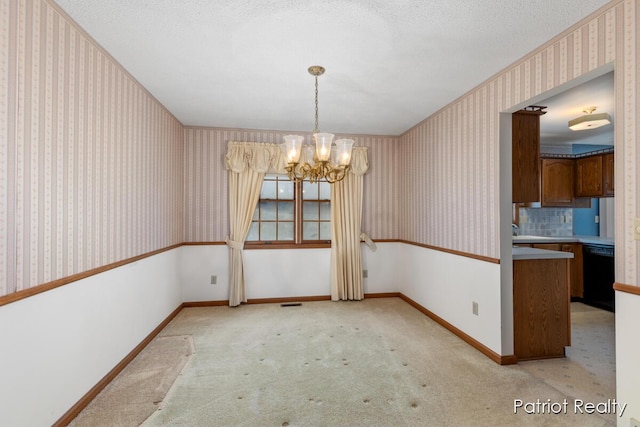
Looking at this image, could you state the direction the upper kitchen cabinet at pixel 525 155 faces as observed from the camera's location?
facing to the right of the viewer

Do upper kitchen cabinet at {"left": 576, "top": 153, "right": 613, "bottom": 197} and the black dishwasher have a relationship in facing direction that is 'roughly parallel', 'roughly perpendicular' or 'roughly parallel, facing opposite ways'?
roughly parallel

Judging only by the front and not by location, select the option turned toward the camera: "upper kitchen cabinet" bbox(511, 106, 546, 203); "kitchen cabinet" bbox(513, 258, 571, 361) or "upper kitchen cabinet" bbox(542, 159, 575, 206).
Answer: "upper kitchen cabinet" bbox(542, 159, 575, 206)

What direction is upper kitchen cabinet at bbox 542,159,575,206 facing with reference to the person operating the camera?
facing the viewer

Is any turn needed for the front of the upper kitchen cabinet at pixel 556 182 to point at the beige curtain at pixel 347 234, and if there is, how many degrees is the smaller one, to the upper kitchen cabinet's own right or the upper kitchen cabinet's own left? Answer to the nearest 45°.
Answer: approximately 45° to the upper kitchen cabinet's own right

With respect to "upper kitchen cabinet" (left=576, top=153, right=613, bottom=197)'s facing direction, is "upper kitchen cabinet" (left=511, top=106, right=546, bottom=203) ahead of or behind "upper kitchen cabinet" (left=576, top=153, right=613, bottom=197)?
ahead

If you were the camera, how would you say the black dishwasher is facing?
facing the viewer and to the left of the viewer

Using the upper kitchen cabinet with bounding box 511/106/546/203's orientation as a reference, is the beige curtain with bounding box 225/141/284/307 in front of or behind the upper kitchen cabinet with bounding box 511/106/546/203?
behind

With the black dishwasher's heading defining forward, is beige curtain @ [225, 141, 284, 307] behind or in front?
in front
